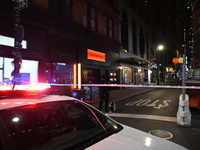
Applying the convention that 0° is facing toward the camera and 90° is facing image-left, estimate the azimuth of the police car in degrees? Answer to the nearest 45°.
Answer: approximately 315°

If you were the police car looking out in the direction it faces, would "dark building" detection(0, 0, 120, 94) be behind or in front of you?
behind

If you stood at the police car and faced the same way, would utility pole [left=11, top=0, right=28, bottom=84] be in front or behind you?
behind
